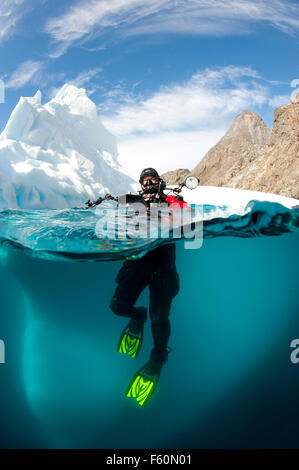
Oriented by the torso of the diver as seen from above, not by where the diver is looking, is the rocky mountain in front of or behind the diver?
behind

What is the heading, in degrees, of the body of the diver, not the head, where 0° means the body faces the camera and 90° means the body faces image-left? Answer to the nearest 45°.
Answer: approximately 45°
